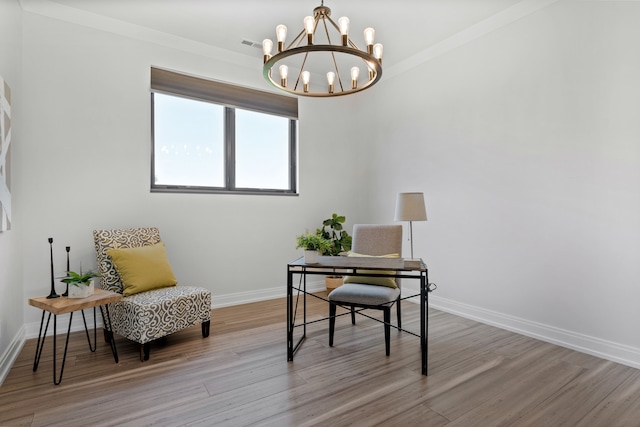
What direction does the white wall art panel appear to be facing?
to the viewer's right

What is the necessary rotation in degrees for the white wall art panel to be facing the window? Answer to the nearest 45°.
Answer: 0° — it already faces it

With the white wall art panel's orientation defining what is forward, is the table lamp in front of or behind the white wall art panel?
in front

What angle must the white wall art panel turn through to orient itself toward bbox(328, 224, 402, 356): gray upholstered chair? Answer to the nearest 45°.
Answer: approximately 45° to its right

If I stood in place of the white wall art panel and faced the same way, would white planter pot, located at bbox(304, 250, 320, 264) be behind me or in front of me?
in front
